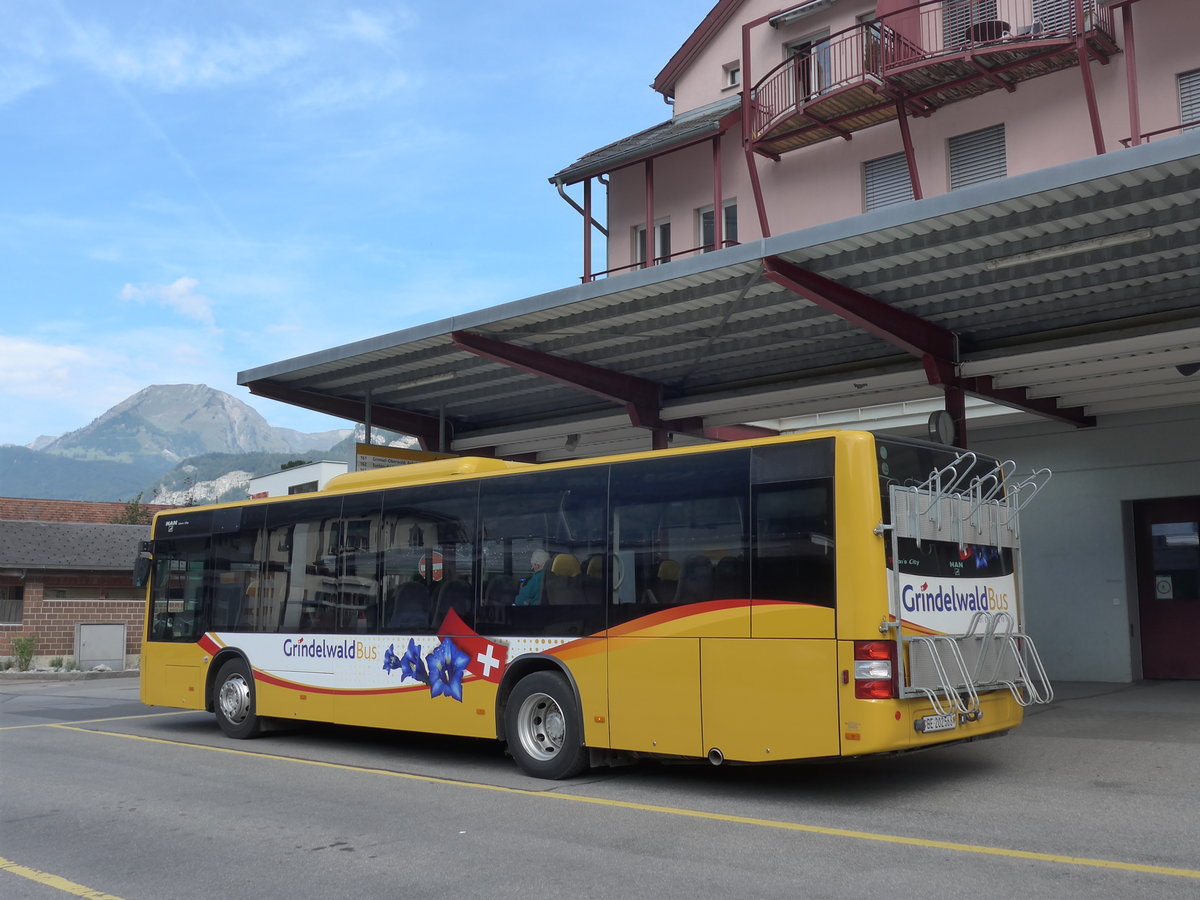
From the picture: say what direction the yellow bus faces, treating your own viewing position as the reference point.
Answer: facing away from the viewer and to the left of the viewer

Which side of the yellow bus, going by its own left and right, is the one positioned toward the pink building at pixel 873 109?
right
